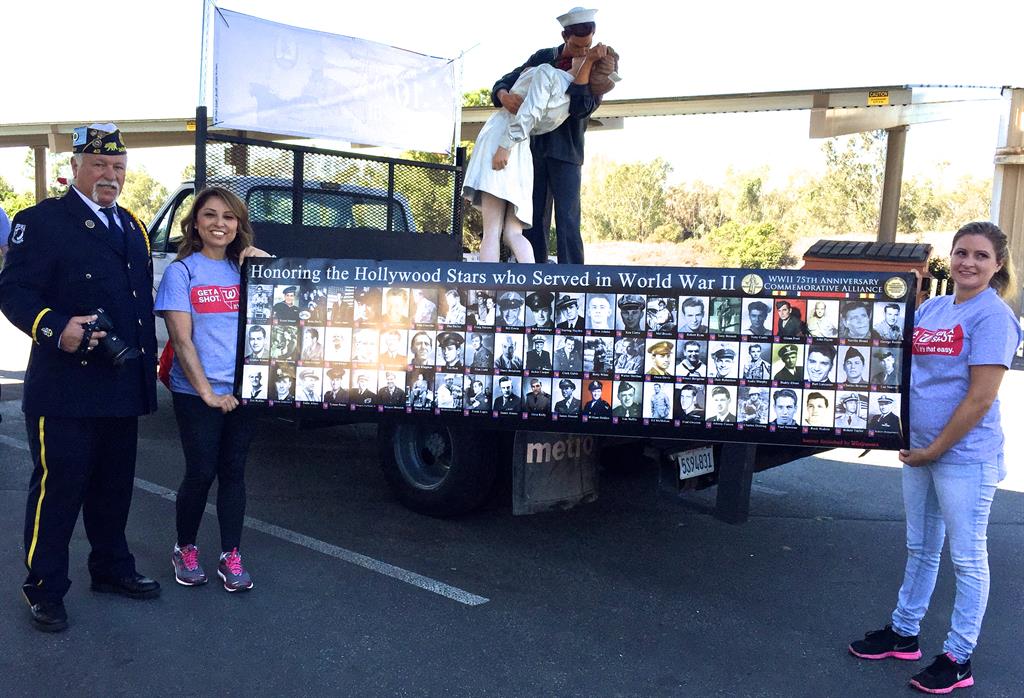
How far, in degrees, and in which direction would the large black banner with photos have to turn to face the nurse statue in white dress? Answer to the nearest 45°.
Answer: approximately 180°

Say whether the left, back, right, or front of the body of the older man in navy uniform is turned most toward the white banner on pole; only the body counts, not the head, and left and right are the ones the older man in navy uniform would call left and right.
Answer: left

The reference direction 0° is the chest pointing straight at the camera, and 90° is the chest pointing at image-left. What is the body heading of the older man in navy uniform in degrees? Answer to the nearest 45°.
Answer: approximately 315°

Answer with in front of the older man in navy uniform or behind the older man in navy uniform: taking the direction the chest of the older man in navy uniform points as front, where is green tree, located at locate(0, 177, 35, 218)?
behind

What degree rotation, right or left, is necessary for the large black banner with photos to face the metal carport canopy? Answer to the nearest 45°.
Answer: approximately 180°

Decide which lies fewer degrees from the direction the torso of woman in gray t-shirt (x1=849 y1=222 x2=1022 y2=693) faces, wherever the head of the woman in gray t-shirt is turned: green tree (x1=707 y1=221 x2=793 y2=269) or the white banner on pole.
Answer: the white banner on pole

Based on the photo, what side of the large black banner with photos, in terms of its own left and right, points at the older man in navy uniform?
right

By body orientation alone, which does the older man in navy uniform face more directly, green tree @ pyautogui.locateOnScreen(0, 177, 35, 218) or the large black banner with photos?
the large black banner with photos

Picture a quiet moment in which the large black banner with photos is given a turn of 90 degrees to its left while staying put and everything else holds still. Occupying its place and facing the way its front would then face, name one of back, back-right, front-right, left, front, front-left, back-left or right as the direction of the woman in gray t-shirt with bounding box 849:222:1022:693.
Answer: front

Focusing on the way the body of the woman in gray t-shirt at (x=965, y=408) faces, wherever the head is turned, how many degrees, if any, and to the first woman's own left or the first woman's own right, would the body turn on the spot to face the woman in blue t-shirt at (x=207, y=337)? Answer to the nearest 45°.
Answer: approximately 45° to the first woman's own right

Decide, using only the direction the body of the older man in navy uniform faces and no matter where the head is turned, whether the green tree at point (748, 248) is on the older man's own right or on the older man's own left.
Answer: on the older man's own left
